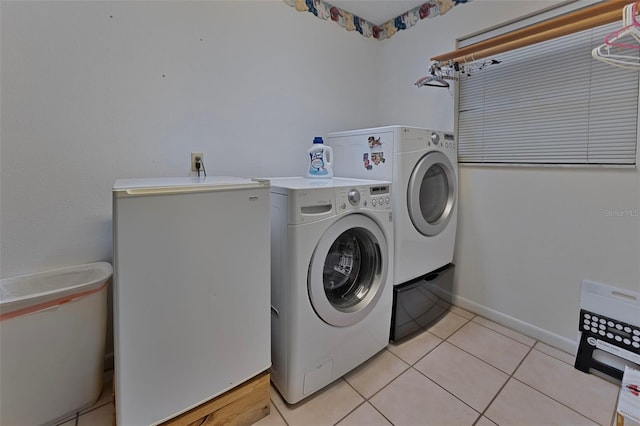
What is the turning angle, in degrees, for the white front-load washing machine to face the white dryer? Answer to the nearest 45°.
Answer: approximately 90° to its left

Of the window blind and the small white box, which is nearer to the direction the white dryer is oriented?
the small white box

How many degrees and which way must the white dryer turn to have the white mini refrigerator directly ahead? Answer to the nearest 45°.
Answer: approximately 90° to its right

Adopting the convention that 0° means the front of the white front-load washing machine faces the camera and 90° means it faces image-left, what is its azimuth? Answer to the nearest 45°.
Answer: approximately 315°

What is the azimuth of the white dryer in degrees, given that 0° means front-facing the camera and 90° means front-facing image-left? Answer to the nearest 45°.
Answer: approximately 315°

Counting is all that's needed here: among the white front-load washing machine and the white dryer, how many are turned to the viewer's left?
0

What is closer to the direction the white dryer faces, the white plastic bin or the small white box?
the small white box

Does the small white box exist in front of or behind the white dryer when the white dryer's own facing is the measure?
in front
